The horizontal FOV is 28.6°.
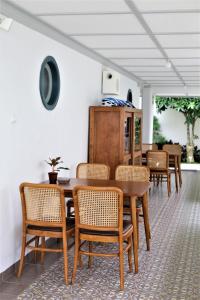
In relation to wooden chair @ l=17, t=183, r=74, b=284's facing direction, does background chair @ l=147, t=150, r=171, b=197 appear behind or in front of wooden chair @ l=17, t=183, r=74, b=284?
in front

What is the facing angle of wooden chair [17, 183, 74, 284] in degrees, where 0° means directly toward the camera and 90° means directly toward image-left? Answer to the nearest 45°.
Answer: approximately 225°

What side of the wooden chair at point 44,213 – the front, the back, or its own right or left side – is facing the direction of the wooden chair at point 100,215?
right

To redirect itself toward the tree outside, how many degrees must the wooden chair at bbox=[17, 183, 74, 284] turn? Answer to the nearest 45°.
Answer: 0° — it already faces it

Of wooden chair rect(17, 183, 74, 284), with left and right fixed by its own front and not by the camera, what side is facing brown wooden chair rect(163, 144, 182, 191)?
front

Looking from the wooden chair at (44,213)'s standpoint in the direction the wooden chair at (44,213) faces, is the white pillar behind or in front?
in front
